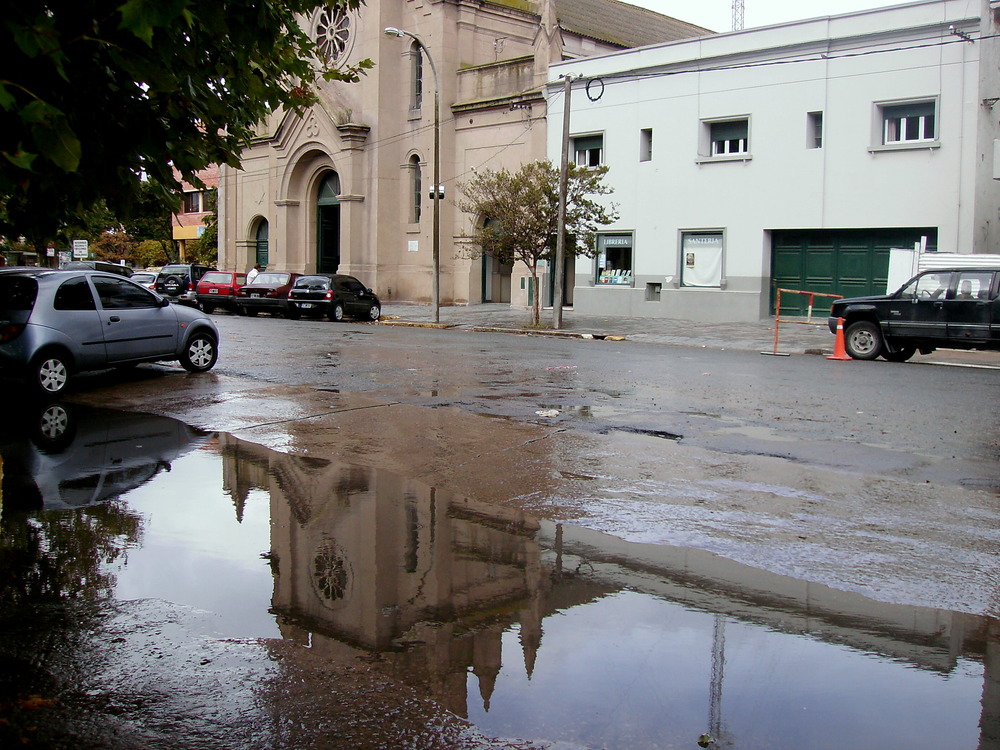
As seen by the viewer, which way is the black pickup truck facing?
to the viewer's left

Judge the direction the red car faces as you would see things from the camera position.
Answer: facing away from the viewer and to the right of the viewer

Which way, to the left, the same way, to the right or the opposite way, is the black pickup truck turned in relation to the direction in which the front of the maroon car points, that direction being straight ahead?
to the left

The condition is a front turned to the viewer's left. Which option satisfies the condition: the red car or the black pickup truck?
the black pickup truck

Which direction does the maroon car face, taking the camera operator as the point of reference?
facing away from the viewer and to the right of the viewer

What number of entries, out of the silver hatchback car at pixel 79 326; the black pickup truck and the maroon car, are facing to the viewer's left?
1

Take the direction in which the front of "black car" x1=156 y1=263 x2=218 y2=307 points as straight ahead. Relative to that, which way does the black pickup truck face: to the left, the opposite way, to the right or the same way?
to the left

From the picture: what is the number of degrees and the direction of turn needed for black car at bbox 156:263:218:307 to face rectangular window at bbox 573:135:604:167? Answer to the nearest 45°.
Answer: approximately 90° to its right

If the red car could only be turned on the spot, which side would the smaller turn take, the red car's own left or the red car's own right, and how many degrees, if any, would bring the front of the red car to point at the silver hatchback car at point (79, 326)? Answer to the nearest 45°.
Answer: approximately 135° to the red car's own right
